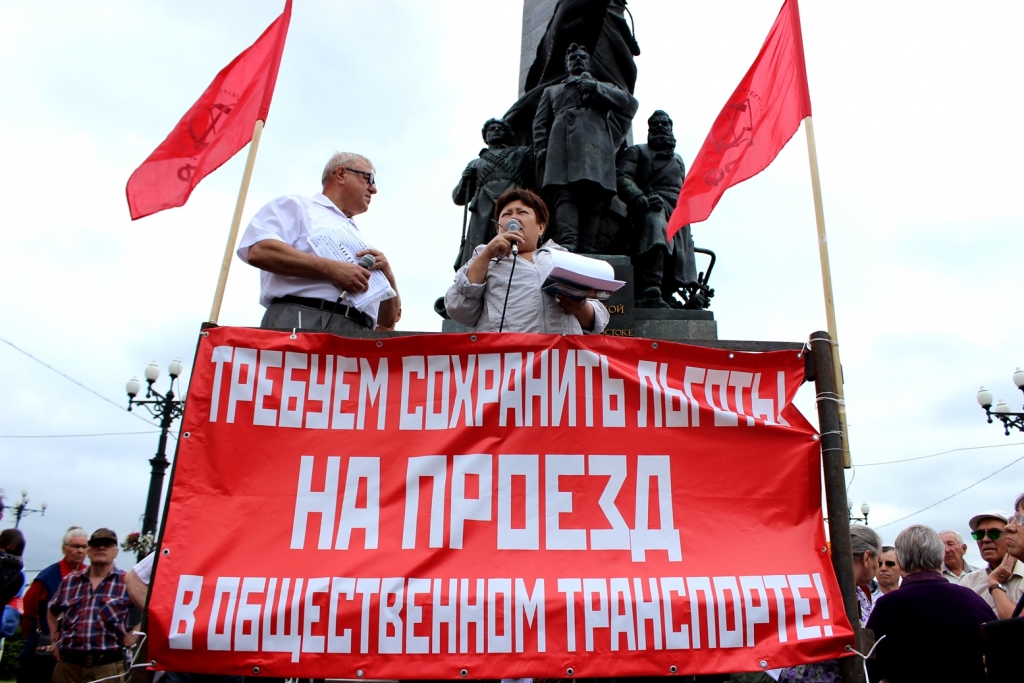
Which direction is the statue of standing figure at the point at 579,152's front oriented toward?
toward the camera

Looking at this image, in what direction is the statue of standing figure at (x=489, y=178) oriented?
toward the camera

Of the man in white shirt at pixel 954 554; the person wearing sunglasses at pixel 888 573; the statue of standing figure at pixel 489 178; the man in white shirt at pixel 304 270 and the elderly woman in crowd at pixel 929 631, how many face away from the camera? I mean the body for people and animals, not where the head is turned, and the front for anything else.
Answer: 1

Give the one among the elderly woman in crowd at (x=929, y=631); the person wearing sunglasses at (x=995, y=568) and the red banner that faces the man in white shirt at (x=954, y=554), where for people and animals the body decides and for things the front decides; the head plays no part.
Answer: the elderly woman in crowd

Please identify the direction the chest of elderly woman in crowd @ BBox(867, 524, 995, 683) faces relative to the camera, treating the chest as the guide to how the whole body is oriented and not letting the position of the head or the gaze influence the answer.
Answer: away from the camera

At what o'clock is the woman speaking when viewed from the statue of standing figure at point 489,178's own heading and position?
The woman speaking is roughly at 12 o'clock from the statue of standing figure.

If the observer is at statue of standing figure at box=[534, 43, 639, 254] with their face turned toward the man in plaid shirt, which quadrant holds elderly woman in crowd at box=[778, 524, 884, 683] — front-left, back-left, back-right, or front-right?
front-left

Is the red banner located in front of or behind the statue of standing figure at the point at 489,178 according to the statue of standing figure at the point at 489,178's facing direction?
in front

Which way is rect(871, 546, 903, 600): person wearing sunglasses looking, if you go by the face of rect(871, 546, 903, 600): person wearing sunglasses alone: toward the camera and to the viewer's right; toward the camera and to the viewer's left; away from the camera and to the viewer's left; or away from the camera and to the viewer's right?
toward the camera and to the viewer's left

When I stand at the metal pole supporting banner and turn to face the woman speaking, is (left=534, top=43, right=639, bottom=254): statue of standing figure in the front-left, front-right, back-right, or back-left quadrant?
front-right

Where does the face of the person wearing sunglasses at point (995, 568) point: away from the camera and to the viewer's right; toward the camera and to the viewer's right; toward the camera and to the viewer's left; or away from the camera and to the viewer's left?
toward the camera and to the viewer's left

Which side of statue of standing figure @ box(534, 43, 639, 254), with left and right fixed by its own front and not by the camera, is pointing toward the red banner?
front
